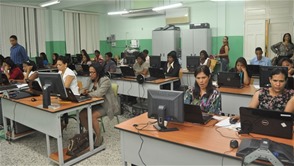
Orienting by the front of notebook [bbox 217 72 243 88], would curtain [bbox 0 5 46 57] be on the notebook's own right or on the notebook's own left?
on the notebook's own left

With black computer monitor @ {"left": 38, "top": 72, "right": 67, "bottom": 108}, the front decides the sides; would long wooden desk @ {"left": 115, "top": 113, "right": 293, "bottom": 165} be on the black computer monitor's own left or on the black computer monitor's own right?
on the black computer monitor's own right

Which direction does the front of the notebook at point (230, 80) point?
away from the camera

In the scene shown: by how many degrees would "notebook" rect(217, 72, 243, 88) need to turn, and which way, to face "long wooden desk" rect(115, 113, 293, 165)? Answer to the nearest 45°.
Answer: approximately 180°

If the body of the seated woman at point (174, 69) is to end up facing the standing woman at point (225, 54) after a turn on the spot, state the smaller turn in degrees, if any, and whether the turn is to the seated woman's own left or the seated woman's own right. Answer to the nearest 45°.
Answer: approximately 180°

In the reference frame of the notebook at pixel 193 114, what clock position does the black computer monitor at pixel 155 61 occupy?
The black computer monitor is roughly at 10 o'clock from the notebook.
